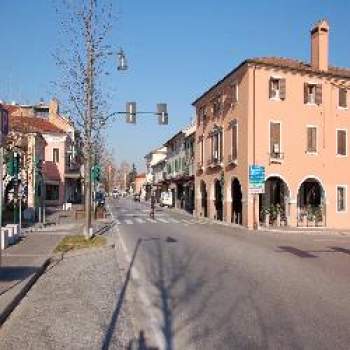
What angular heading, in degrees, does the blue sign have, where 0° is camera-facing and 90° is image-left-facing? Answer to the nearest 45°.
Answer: approximately 0°
